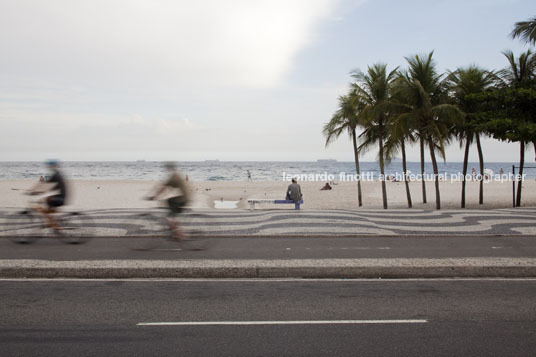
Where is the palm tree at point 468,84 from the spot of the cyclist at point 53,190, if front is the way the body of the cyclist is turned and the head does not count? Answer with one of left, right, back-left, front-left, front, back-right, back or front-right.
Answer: back

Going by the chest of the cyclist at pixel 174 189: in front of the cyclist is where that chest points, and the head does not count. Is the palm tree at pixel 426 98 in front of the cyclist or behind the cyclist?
behind

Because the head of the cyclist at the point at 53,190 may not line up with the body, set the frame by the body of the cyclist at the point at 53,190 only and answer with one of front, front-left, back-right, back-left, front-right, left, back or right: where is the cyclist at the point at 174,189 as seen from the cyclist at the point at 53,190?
back-left

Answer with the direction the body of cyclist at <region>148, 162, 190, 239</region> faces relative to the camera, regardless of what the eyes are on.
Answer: to the viewer's left

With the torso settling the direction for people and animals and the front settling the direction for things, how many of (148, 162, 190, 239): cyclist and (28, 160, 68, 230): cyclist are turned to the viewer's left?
2

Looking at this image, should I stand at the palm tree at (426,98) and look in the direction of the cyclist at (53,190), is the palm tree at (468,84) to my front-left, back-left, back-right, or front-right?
back-left

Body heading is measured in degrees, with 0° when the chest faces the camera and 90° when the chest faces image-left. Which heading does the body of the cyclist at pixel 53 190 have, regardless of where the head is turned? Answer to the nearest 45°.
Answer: approximately 90°

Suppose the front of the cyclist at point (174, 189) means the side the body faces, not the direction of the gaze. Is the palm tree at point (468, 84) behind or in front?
behind
